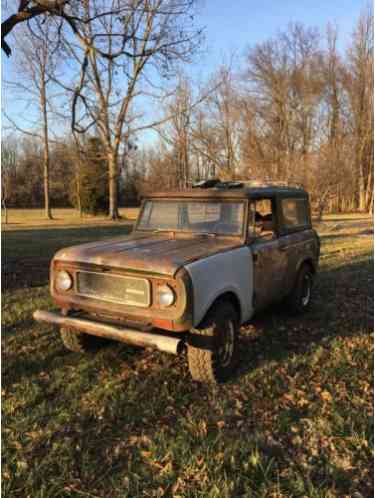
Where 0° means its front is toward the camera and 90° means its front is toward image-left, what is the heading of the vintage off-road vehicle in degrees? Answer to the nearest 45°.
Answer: approximately 45°

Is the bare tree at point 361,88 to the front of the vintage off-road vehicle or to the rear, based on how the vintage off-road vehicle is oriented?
to the rear
